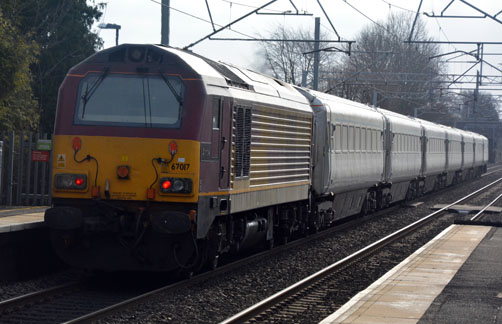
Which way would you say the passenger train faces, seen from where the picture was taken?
facing the viewer and to the left of the viewer
